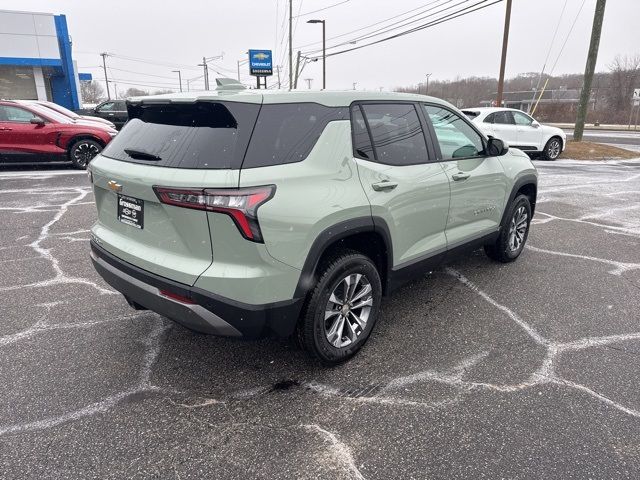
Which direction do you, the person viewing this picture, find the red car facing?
facing to the right of the viewer

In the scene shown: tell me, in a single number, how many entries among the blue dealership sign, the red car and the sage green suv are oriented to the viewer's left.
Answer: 0

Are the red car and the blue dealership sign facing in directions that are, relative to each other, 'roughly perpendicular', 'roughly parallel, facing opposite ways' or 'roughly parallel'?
roughly perpendicular

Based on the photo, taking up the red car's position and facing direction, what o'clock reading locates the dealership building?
The dealership building is roughly at 9 o'clock from the red car.

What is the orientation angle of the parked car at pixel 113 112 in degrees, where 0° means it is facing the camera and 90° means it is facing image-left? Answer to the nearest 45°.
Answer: approximately 90°

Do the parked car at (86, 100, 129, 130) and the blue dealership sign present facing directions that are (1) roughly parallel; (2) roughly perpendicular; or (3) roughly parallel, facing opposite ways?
roughly perpendicular

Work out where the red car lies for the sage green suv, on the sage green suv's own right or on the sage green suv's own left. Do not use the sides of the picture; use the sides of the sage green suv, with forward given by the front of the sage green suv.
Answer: on the sage green suv's own left

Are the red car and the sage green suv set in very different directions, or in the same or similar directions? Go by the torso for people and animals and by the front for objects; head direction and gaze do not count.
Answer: same or similar directions

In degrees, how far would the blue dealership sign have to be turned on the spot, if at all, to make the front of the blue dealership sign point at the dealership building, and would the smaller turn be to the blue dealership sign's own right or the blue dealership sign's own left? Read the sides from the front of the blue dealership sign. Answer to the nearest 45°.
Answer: approximately 45° to the blue dealership sign's own right

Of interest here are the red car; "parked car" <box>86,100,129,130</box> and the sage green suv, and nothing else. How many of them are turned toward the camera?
0

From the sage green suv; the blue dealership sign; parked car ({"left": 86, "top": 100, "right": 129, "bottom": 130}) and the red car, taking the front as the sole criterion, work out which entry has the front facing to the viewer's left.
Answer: the parked car

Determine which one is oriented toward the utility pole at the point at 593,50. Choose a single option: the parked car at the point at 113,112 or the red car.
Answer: the red car

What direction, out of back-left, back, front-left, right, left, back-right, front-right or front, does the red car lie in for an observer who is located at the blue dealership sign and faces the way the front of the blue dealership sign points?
front

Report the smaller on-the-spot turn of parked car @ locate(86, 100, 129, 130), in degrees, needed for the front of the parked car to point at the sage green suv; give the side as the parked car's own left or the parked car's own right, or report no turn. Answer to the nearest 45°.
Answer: approximately 90° to the parked car's own left

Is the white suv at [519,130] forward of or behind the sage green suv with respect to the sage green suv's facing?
forward

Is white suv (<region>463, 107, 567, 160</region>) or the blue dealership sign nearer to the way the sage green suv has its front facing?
the white suv

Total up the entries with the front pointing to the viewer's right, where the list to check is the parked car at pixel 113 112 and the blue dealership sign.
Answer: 0
